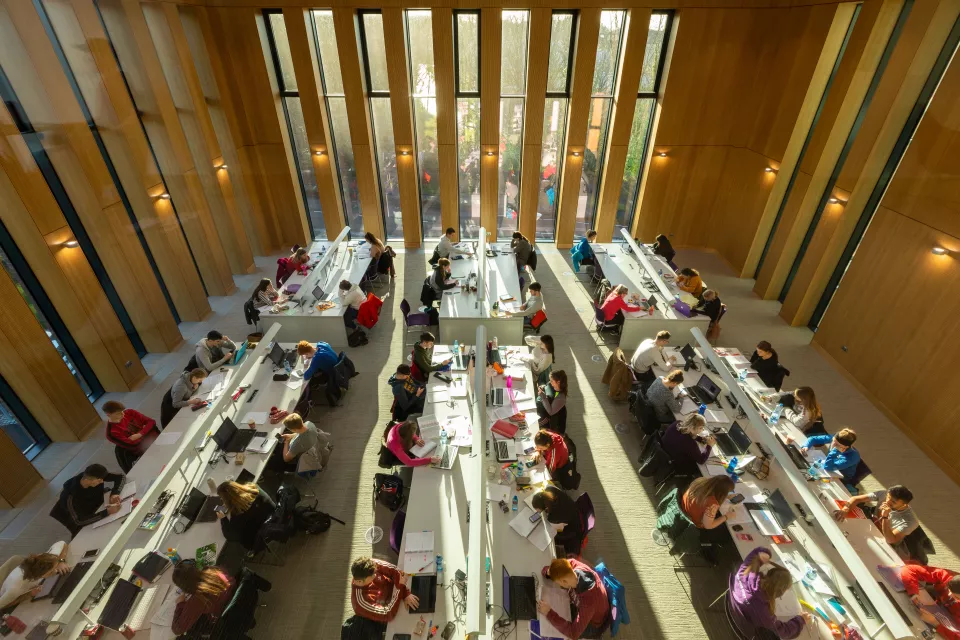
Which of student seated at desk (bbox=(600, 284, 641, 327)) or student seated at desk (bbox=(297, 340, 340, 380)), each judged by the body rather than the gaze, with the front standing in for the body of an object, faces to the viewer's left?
student seated at desk (bbox=(297, 340, 340, 380))

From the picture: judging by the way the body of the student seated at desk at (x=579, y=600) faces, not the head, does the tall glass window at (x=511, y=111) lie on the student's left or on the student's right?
on the student's right

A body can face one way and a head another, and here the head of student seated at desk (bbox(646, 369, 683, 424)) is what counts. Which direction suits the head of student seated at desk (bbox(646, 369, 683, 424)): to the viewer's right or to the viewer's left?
to the viewer's right

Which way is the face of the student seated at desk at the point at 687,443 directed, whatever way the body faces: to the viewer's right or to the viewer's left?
to the viewer's right

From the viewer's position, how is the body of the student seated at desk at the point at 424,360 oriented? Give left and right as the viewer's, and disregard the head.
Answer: facing to the right of the viewer

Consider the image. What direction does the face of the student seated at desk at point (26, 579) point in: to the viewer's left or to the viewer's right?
to the viewer's right

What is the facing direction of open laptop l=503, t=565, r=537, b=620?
to the viewer's right

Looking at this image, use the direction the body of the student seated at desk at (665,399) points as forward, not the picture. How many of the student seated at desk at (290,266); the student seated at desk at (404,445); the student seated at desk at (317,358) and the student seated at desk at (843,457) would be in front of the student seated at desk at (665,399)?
1

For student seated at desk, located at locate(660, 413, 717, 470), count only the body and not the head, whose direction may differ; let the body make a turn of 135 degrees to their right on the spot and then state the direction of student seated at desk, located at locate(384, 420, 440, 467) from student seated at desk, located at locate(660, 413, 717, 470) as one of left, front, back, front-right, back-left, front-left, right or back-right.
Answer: front

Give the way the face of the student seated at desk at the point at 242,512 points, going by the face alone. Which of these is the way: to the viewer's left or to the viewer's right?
to the viewer's left

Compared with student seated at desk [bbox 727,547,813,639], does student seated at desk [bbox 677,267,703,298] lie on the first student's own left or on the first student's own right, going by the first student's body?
on the first student's own left

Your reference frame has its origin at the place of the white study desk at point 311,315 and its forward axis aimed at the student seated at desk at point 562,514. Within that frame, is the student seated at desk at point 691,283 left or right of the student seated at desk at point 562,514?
left

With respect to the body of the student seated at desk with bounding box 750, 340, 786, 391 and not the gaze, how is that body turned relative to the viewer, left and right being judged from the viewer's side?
facing the viewer and to the left of the viewer

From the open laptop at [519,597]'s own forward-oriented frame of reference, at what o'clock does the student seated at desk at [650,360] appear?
The student seated at desk is roughly at 10 o'clock from the open laptop.

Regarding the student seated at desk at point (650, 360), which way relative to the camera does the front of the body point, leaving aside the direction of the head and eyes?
to the viewer's right

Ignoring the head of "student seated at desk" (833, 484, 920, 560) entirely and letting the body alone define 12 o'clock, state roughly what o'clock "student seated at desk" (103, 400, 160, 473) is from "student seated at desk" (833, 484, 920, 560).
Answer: "student seated at desk" (103, 400, 160, 473) is roughly at 12 o'clock from "student seated at desk" (833, 484, 920, 560).

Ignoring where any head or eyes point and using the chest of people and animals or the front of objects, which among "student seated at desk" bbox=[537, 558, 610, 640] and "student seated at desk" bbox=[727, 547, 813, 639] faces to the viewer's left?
"student seated at desk" bbox=[537, 558, 610, 640]

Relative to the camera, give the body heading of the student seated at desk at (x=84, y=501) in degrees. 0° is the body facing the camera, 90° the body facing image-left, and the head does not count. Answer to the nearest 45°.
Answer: approximately 315°

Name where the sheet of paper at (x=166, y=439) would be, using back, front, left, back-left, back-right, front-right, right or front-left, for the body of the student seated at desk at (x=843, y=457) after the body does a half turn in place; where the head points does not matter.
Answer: back

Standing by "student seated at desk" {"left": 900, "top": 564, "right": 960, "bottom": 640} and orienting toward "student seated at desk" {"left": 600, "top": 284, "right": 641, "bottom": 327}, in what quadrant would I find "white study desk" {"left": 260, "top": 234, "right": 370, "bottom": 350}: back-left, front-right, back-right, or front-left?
front-left
